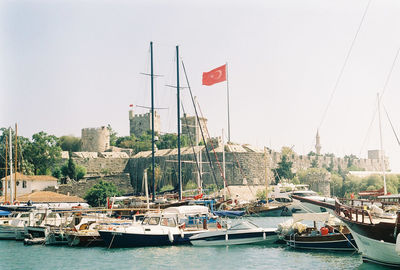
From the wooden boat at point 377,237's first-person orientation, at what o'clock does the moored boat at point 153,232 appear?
The moored boat is roughly at 1 o'clock from the wooden boat.

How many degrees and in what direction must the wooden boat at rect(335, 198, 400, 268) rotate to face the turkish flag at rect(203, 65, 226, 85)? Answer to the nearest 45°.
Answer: approximately 45° to its right

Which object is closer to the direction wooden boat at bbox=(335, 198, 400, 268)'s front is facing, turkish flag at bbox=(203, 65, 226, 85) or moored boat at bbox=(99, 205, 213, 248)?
the moored boat

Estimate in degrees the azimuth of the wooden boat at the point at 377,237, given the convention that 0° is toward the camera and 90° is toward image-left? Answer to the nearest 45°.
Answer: approximately 90°
